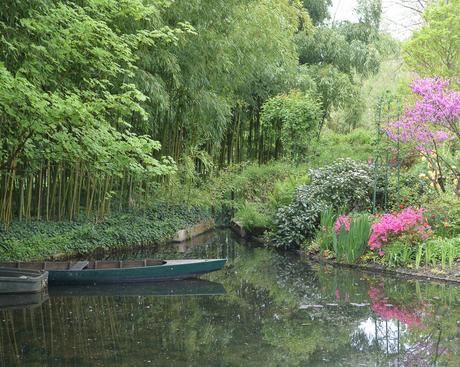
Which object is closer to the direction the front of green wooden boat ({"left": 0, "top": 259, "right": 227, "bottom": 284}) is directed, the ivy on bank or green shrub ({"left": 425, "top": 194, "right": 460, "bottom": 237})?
the green shrub

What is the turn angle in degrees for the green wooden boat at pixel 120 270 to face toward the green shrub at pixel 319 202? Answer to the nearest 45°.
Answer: approximately 45° to its left

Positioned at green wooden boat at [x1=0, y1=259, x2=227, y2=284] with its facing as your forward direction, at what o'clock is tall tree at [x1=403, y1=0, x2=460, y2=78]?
The tall tree is roughly at 11 o'clock from the green wooden boat.

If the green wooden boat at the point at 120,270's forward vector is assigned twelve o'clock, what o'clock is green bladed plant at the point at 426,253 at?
The green bladed plant is roughly at 12 o'clock from the green wooden boat.

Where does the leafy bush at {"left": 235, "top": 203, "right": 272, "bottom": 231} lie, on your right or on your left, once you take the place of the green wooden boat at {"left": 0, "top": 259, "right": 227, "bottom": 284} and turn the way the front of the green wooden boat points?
on your left

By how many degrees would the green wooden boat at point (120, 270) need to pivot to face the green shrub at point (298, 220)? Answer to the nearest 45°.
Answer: approximately 45° to its left

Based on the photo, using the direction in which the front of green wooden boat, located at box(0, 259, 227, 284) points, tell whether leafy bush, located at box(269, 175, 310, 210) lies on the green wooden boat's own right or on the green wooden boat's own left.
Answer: on the green wooden boat's own left

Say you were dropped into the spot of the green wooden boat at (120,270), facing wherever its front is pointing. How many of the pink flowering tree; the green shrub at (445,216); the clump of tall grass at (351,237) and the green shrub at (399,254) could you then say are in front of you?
4

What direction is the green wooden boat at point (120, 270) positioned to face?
to the viewer's right
